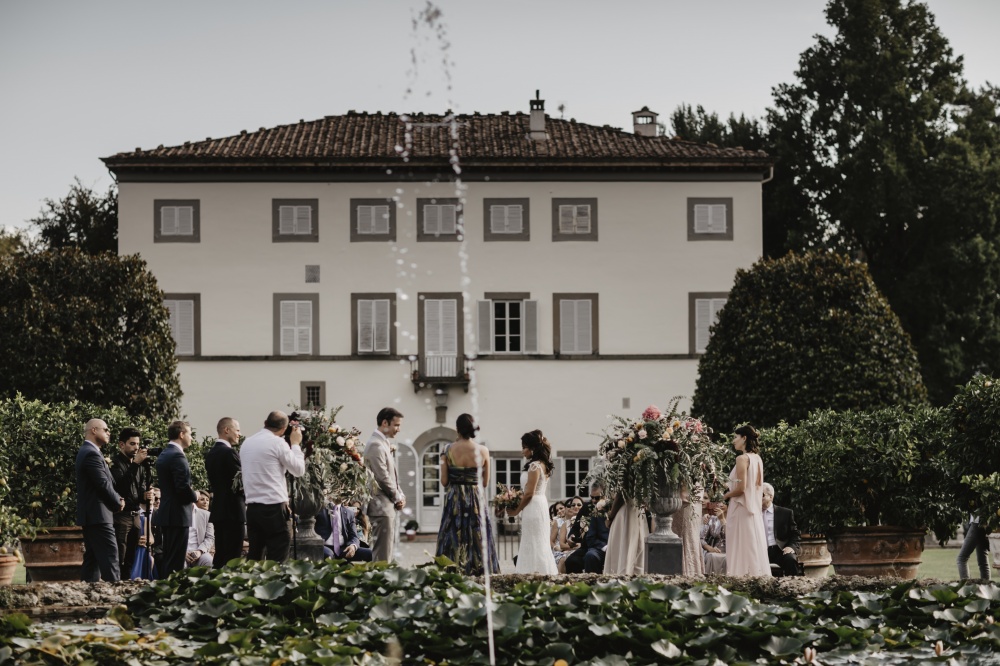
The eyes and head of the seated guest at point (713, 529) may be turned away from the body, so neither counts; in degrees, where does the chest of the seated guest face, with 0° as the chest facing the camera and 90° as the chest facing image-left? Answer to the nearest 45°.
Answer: approximately 0°

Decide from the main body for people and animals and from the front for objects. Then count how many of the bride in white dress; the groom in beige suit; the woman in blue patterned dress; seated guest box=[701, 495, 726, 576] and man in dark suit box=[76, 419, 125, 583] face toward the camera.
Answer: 1

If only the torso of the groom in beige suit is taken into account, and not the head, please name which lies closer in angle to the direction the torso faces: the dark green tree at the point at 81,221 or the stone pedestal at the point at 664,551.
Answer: the stone pedestal

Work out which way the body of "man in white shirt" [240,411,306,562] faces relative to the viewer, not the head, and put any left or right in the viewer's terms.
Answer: facing away from the viewer and to the right of the viewer

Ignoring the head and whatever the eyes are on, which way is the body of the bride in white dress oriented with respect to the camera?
to the viewer's left

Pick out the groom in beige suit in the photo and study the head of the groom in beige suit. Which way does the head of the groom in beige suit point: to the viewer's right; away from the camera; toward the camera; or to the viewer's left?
to the viewer's right

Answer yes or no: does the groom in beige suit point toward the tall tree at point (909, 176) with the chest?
no

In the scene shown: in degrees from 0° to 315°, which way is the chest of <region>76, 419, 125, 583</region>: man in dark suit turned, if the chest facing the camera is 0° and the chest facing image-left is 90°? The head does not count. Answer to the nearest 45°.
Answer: approximately 270°

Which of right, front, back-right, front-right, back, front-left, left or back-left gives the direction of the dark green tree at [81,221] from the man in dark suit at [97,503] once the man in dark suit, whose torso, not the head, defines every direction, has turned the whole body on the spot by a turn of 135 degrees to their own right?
back-right

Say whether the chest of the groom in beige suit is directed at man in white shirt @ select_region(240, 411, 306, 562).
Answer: no

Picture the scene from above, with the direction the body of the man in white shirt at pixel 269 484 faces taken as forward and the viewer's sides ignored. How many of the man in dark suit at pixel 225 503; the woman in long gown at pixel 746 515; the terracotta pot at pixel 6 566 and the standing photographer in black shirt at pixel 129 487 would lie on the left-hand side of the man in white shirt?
3

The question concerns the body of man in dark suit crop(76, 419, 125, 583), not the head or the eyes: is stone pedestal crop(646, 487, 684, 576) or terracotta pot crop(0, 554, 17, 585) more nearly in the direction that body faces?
the stone pedestal

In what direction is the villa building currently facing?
toward the camera

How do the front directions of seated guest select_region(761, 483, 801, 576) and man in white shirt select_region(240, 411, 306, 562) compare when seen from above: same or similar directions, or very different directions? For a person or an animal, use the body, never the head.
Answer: very different directions

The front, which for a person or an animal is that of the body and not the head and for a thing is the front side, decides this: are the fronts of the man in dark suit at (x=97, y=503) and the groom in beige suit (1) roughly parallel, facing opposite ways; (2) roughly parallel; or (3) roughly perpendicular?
roughly parallel

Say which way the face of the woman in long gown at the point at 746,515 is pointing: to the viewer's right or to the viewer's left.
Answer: to the viewer's left

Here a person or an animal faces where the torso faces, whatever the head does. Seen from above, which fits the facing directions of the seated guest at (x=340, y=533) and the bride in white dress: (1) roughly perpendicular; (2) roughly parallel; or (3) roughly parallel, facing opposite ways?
roughly perpendicular

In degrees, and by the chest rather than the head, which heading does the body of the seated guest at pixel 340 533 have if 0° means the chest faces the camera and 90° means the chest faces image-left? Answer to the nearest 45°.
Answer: approximately 0°

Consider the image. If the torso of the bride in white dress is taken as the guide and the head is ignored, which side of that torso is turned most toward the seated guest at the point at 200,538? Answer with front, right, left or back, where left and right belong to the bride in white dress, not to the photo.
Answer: front

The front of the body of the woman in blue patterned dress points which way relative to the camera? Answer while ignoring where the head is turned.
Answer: away from the camera

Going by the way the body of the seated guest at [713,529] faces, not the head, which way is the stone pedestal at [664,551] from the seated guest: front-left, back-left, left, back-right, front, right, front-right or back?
front
